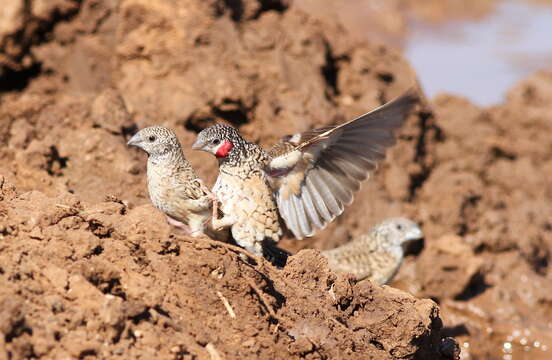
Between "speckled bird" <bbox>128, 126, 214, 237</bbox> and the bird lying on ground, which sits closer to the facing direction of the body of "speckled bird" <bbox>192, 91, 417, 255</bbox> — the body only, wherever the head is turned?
the speckled bird

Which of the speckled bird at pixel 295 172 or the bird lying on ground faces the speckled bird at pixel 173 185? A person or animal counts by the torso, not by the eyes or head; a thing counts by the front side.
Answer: the speckled bird at pixel 295 172

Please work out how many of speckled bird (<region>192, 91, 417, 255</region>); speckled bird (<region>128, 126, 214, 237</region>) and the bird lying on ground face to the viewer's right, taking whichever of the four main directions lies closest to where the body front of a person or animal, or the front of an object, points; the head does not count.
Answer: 1

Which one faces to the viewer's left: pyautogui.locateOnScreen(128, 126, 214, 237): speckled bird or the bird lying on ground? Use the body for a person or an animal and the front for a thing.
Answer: the speckled bird

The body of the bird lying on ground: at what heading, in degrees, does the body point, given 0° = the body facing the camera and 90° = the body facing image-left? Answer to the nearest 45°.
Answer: approximately 270°

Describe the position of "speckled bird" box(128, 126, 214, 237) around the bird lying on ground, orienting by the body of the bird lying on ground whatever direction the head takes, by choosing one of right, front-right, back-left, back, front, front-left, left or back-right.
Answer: back-right

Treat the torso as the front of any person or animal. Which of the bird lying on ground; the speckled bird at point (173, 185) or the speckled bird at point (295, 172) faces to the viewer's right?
the bird lying on ground

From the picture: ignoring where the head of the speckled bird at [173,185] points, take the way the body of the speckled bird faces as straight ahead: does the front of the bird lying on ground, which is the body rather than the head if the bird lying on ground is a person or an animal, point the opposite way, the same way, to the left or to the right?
the opposite way

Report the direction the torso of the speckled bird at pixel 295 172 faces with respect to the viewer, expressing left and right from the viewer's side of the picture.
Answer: facing the viewer and to the left of the viewer

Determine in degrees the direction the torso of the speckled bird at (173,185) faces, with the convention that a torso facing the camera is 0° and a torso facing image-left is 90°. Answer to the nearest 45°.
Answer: approximately 90°

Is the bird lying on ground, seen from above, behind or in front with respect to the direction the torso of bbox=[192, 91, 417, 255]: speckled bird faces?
behind

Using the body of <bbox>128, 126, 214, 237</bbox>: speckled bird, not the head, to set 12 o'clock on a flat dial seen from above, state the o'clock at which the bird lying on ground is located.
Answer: The bird lying on ground is roughly at 5 o'clock from the speckled bird.

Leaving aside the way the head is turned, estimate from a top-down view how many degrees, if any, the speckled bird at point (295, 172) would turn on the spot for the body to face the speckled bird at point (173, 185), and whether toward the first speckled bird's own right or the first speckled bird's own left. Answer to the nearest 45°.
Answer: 0° — it already faces it
